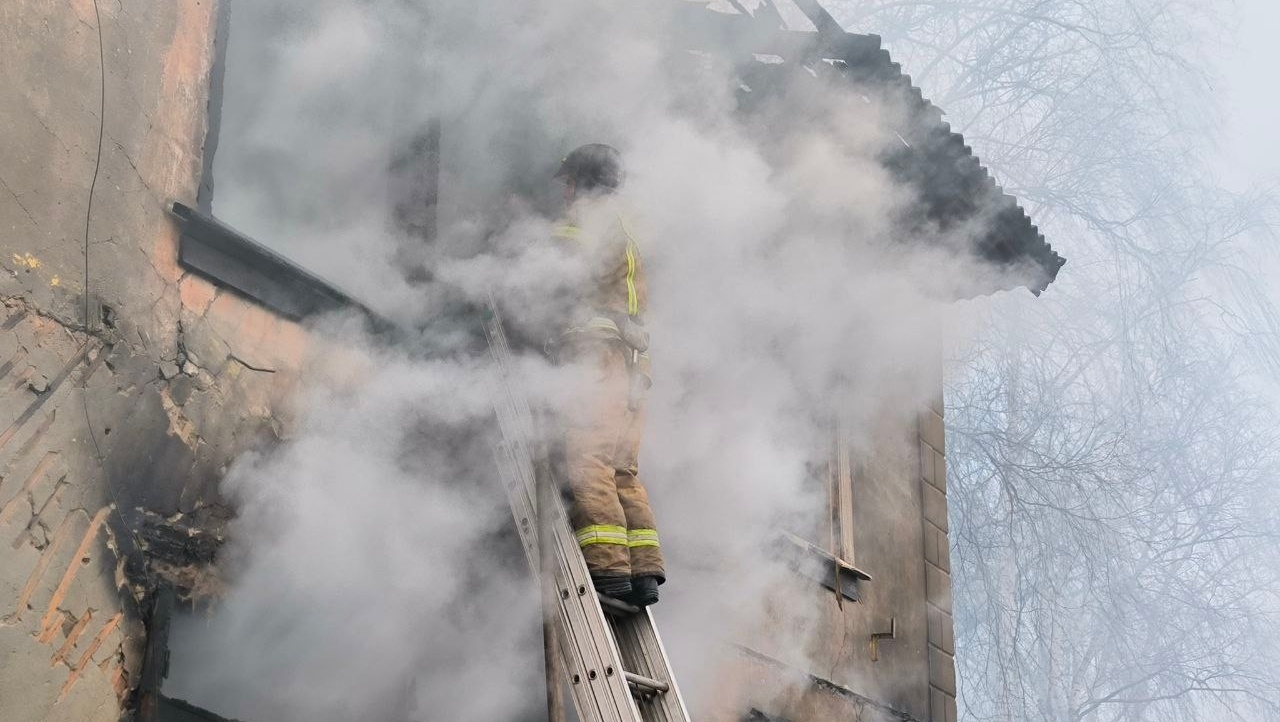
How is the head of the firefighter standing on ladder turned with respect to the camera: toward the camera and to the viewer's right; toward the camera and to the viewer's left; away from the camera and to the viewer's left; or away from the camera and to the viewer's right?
away from the camera and to the viewer's left

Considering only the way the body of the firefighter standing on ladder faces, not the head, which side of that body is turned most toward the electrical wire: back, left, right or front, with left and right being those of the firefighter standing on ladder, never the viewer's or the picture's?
left

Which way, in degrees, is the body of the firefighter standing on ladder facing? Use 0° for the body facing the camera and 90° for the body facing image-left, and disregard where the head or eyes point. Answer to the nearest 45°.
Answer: approximately 135°
